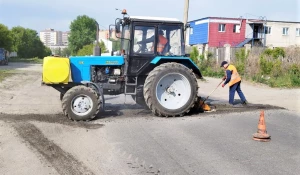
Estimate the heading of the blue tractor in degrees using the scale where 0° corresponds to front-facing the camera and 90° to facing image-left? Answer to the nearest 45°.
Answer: approximately 90°
